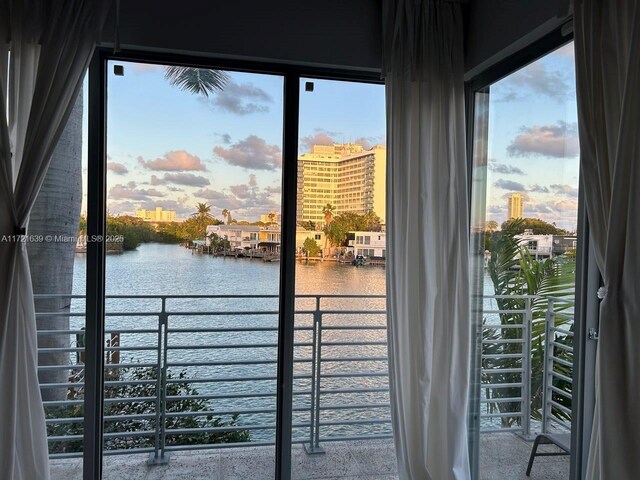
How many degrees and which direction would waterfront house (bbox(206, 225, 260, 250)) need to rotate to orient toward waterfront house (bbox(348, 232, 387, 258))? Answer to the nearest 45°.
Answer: approximately 90° to its left

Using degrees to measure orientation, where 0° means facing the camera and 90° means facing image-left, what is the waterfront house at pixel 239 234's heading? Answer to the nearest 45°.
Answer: approximately 0°

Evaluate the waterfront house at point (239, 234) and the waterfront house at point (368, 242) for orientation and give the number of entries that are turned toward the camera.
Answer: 2

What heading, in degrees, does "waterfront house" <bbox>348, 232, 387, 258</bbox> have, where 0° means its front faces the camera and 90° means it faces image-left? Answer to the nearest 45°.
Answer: approximately 0°

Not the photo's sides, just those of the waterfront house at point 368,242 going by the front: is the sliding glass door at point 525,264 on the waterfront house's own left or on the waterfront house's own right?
on the waterfront house's own left

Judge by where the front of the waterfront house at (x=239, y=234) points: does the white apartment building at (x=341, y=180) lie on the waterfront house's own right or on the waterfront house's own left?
on the waterfront house's own left

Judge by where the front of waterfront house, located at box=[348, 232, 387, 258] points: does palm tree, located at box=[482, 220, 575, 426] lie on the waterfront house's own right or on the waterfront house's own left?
on the waterfront house's own left
